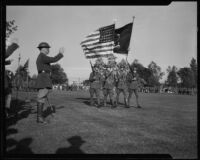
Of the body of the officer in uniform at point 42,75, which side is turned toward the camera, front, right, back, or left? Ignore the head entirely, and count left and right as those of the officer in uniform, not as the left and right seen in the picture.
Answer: right

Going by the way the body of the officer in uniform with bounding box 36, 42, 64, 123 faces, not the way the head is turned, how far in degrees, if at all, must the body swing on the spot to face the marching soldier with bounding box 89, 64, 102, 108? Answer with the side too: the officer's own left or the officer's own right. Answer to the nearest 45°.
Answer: approximately 45° to the officer's own left

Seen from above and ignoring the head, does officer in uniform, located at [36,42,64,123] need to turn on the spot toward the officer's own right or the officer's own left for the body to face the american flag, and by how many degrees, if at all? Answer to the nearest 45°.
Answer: approximately 45° to the officer's own left
